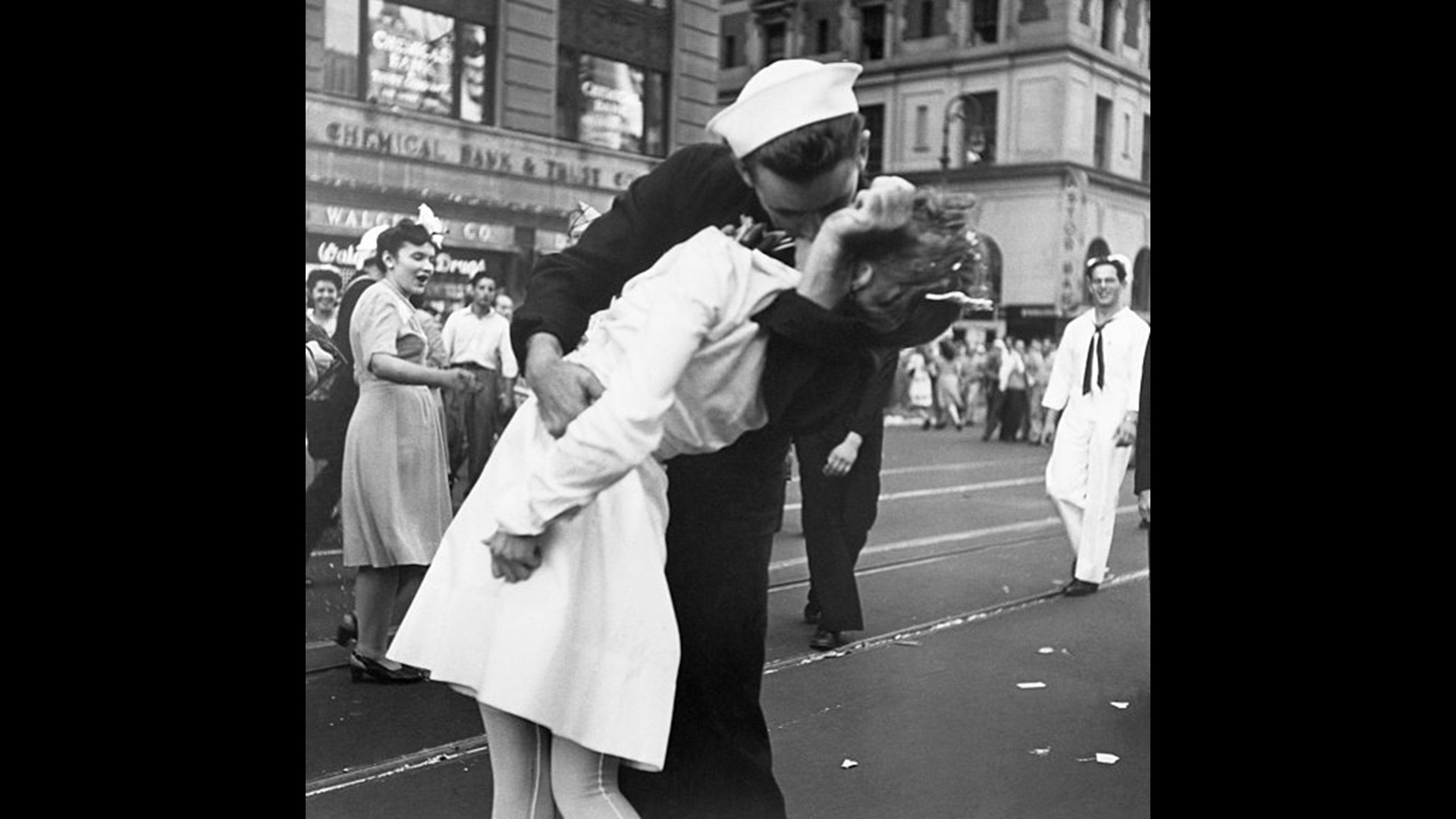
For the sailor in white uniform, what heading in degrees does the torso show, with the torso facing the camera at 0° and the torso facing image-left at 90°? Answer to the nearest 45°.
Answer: approximately 0°

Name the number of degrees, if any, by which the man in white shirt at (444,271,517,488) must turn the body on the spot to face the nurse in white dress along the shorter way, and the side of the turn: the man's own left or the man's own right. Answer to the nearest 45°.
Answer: approximately 45° to the man's own left

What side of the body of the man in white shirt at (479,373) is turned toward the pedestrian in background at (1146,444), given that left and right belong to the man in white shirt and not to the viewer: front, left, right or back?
left

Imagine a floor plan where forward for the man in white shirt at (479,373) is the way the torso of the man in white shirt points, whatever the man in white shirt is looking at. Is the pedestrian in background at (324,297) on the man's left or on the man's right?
on the man's right

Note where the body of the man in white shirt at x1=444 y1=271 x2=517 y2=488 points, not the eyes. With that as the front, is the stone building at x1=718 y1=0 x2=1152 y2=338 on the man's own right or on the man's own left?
on the man's own left

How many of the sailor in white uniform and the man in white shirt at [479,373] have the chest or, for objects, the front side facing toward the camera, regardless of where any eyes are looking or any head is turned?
2

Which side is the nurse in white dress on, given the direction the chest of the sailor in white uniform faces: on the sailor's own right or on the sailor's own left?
on the sailor's own right

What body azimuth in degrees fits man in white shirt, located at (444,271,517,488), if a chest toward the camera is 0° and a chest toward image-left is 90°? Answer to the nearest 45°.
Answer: approximately 0°
